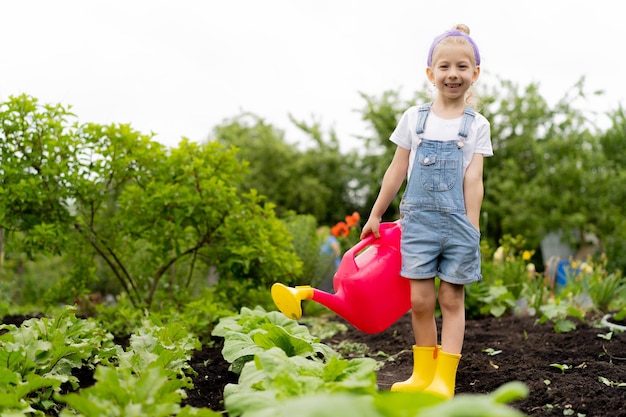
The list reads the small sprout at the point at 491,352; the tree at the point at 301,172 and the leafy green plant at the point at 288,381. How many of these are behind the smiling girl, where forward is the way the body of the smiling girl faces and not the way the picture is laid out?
2

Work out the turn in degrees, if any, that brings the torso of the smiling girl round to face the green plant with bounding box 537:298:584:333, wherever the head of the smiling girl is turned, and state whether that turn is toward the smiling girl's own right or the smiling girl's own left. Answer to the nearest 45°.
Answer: approximately 180°

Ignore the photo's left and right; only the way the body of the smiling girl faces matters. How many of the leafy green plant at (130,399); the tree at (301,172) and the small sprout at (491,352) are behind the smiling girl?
2

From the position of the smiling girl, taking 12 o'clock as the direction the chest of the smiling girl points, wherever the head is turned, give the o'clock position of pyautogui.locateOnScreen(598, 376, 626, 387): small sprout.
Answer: The small sprout is roughly at 8 o'clock from the smiling girl.

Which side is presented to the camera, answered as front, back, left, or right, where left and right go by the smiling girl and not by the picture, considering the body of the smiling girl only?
front

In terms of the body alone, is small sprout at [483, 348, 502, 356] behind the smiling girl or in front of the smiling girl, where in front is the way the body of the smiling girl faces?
behind

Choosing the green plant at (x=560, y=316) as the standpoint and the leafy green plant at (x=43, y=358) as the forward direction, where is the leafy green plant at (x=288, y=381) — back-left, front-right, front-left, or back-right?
front-left

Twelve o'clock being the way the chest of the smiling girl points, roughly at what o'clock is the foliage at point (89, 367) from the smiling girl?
The foliage is roughly at 2 o'clock from the smiling girl.

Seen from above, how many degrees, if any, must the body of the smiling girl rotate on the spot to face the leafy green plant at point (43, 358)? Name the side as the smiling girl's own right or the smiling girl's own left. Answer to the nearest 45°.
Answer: approximately 90° to the smiling girl's own right

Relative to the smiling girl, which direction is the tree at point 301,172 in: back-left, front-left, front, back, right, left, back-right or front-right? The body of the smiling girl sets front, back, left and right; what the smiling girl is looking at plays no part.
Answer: back

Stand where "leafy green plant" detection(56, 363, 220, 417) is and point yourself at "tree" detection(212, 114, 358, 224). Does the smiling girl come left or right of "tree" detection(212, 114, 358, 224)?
right

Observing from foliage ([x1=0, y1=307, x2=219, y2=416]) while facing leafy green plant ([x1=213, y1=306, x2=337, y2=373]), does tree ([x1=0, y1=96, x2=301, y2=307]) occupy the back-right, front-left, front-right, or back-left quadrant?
front-left

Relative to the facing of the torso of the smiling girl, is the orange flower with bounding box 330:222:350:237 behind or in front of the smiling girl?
behind

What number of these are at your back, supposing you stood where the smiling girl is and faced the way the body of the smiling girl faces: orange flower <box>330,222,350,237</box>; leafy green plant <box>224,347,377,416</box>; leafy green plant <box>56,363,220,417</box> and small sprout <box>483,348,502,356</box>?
2

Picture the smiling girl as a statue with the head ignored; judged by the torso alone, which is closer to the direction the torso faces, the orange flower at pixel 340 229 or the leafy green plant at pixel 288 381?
the leafy green plant
